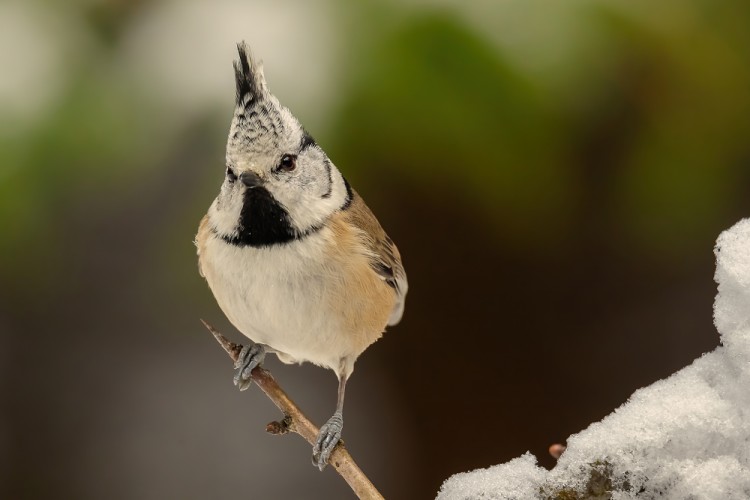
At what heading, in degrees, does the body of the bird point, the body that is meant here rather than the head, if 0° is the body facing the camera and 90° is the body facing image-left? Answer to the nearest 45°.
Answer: approximately 45°
